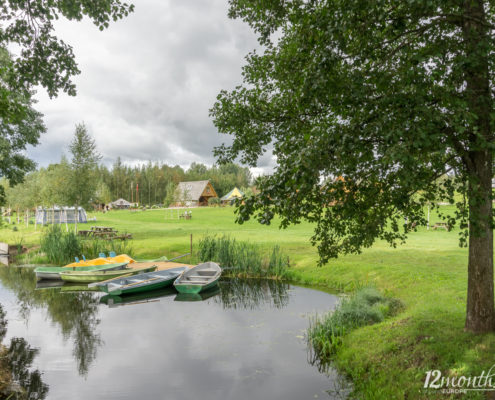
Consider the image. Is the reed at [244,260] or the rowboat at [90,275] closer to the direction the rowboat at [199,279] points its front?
the reed

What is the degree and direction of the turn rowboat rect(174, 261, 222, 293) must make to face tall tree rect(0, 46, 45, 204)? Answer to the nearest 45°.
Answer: approximately 90° to its left

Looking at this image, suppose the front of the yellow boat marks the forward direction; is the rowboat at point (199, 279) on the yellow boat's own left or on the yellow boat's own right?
on the yellow boat's own right

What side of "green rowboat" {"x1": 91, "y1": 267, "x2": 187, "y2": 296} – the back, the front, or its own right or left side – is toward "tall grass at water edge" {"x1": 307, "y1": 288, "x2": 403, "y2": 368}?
right

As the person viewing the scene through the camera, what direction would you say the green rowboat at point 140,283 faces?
facing away from the viewer and to the right of the viewer

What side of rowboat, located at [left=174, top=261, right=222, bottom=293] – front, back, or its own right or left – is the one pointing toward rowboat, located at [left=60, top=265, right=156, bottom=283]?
left

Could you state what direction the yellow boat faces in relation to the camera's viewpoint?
facing to the right of the viewer

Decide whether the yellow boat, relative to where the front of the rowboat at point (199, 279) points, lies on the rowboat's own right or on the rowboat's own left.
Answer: on the rowboat's own left

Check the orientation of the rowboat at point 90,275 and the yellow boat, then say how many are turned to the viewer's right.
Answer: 2

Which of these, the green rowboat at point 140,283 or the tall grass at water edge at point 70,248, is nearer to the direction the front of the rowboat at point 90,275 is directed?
the green rowboat

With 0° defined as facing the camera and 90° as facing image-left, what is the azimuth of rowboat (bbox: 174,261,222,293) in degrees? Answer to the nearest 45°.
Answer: approximately 225°

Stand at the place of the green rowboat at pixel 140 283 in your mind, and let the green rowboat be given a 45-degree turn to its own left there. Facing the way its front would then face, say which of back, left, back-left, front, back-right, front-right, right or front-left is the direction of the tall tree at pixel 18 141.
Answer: front-left

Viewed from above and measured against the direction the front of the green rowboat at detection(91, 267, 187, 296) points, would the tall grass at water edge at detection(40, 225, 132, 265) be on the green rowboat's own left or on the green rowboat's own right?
on the green rowboat's own left

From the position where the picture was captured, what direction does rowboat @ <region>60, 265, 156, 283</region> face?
facing to the right of the viewer
